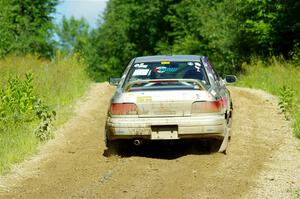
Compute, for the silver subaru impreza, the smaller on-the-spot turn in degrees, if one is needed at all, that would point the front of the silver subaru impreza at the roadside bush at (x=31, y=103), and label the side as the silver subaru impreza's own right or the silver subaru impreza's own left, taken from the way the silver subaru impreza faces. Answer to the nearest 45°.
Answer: approximately 45° to the silver subaru impreza's own left

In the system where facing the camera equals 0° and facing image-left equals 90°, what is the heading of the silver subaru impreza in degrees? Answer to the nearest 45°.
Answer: approximately 180°

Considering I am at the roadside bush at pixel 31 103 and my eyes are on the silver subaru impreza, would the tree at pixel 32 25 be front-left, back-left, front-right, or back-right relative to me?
back-left

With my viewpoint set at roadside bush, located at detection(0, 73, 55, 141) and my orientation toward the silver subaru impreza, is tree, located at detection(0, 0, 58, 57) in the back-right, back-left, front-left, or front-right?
back-left

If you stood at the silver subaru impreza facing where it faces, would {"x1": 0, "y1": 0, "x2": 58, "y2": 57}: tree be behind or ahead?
ahead

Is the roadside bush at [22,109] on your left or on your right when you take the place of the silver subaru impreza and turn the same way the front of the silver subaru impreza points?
on your left

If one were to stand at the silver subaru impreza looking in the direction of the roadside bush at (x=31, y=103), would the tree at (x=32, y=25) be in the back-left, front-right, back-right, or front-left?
front-right
